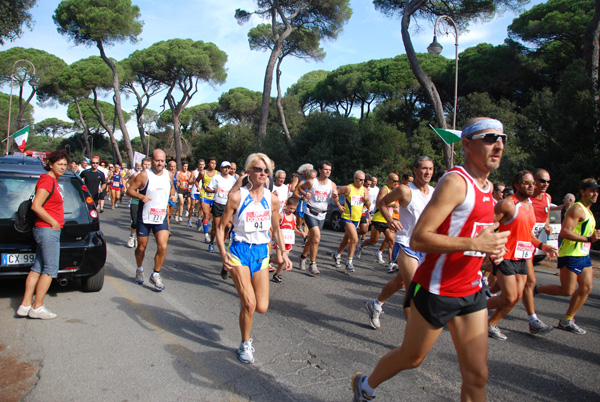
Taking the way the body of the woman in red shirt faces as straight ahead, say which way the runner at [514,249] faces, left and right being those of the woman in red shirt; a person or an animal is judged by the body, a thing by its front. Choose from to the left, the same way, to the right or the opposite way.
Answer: to the right

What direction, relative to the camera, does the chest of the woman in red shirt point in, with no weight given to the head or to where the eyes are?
to the viewer's right

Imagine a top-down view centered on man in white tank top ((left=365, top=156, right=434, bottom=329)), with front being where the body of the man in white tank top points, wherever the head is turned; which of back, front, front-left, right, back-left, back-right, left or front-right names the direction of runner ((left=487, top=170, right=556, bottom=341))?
front-left

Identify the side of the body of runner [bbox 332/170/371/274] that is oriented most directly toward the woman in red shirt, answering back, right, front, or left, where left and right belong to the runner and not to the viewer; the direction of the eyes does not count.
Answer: right

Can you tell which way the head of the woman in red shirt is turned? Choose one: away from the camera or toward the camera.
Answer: toward the camera

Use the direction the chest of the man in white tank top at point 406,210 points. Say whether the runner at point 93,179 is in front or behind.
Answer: behind

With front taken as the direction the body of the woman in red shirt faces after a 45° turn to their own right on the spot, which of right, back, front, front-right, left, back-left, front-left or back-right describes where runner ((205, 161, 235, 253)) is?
left

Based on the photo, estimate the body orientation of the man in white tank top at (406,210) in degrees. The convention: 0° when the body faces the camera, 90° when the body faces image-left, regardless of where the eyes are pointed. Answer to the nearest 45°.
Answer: approximately 315°

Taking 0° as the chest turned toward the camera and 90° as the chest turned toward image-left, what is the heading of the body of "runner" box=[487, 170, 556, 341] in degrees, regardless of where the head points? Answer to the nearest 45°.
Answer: approximately 315°

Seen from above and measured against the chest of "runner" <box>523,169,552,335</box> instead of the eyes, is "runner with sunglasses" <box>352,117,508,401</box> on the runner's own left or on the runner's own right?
on the runner's own right

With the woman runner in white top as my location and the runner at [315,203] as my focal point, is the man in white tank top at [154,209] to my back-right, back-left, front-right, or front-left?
front-left

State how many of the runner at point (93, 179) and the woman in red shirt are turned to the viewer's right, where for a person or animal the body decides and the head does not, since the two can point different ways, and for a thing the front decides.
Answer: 1

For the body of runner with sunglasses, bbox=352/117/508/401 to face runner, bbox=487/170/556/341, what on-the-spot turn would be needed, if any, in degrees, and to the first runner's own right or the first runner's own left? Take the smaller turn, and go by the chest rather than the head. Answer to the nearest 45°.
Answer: approximately 135° to the first runner's own left

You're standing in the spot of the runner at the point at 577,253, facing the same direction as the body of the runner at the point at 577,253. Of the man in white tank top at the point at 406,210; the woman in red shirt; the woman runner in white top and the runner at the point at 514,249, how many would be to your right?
4

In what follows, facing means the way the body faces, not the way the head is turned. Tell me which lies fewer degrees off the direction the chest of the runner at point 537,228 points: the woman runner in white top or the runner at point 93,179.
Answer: the woman runner in white top
